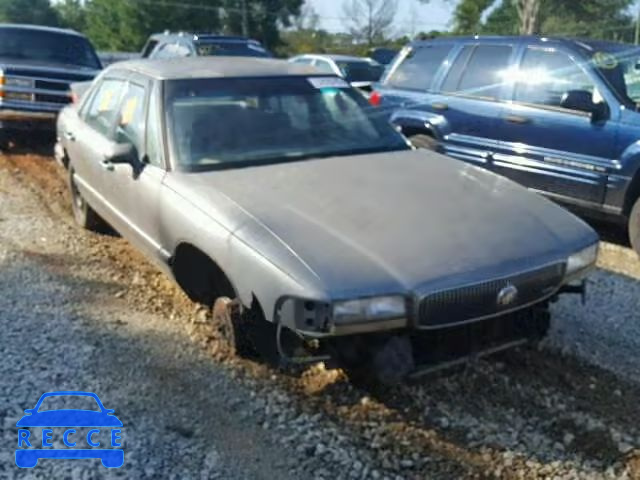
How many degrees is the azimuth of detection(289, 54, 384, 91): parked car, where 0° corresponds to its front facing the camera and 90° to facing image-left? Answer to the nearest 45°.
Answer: approximately 315°

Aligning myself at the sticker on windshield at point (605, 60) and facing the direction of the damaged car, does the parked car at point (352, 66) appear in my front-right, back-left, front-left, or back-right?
back-right

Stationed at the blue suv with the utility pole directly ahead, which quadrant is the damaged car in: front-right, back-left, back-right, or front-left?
back-left

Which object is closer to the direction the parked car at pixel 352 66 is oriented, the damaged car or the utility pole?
the damaged car

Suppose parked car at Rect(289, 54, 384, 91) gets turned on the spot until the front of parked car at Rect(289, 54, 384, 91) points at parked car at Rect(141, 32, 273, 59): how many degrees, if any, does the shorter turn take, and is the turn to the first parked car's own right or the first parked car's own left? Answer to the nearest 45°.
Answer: approximately 90° to the first parked car's own right

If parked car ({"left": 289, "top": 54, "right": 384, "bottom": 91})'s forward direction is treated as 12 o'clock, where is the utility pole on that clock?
The utility pole is roughly at 7 o'clock from the parked car.

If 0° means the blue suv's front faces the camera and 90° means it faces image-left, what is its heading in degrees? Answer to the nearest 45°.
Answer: approximately 315°

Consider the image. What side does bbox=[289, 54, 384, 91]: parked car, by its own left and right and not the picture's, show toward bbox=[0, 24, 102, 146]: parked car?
right
